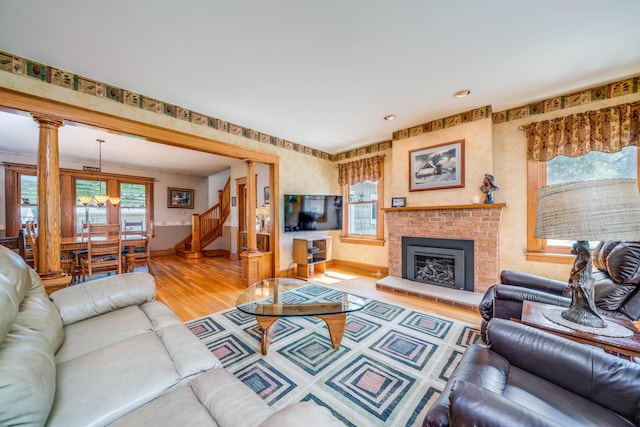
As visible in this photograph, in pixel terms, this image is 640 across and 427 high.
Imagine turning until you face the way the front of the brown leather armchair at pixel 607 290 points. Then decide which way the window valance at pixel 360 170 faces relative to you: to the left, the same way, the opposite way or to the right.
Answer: to the left

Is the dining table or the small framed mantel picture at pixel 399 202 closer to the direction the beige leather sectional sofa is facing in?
the small framed mantel picture

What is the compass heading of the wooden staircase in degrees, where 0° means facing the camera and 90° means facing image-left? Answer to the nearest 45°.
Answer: approximately 45°

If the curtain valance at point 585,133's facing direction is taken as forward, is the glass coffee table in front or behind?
in front

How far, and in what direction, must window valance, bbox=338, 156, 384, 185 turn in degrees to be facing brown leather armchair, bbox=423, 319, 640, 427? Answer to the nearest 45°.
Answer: approximately 45° to its left

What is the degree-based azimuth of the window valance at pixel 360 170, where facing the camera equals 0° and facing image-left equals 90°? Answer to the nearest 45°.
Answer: approximately 45°

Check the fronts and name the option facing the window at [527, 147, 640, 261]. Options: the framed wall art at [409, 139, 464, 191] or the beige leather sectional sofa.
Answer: the beige leather sectional sofa

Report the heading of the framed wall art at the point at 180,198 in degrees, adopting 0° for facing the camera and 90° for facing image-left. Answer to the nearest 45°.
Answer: approximately 45°

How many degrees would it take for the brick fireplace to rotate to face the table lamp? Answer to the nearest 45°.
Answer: approximately 45° to its left

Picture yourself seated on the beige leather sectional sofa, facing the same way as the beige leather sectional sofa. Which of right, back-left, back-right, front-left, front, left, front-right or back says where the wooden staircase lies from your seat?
left

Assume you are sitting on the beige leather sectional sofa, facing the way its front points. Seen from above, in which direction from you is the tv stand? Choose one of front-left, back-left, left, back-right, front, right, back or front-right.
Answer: front-left

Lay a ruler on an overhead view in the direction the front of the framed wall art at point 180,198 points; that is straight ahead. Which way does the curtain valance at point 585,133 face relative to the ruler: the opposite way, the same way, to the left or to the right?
to the right

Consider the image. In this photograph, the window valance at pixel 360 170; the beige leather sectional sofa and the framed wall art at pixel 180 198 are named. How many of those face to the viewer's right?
1
